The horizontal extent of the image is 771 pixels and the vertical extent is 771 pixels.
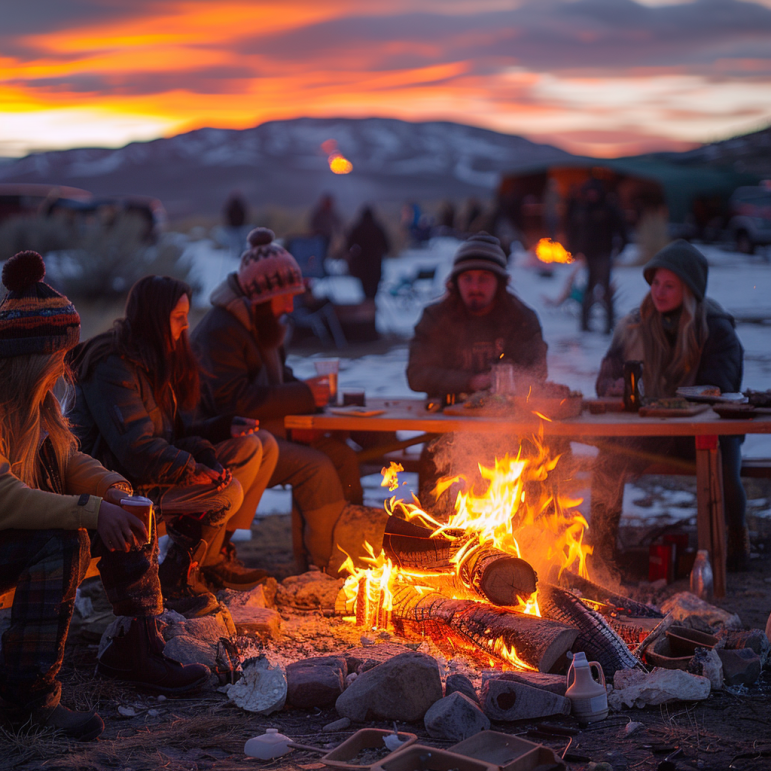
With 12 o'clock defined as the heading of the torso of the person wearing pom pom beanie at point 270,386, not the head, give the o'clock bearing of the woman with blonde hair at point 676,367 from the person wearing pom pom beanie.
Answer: The woman with blonde hair is roughly at 12 o'clock from the person wearing pom pom beanie.

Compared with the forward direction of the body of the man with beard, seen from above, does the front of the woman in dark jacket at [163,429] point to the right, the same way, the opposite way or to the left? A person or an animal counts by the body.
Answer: to the left

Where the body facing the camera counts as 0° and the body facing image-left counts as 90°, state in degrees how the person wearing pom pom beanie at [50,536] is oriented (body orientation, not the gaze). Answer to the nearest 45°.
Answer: approximately 270°

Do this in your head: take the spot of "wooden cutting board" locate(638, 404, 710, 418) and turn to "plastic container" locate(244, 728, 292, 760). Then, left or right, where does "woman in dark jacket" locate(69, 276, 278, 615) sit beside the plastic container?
right

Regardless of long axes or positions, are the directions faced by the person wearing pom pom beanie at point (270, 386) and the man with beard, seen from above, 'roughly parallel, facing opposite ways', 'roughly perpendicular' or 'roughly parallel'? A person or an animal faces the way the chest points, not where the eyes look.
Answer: roughly perpendicular

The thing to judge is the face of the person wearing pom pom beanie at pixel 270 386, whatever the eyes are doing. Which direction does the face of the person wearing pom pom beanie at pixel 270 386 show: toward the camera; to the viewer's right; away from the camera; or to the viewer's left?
to the viewer's right

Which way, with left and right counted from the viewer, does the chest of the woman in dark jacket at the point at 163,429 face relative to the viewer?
facing to the right of the viewer

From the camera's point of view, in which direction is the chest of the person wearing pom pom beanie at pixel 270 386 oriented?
to the viewer's right

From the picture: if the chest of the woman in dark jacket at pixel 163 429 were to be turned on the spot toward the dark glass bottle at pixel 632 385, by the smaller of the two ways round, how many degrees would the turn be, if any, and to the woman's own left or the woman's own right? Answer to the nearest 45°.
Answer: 0° — they already face it

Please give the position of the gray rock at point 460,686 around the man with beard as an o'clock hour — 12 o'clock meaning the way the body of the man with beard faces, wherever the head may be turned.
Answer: The gray rock is roughly at 12 o'clock from the man with beard.

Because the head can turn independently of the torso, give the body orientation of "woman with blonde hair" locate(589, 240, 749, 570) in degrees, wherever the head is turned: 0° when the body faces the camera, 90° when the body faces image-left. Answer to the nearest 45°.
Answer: approximately 45°

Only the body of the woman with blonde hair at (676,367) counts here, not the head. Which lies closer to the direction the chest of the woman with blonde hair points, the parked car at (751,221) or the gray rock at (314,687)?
the gray rock

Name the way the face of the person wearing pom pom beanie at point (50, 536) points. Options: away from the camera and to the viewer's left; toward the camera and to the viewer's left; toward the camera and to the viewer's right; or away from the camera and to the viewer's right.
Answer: away from the camera and to the viewer's right

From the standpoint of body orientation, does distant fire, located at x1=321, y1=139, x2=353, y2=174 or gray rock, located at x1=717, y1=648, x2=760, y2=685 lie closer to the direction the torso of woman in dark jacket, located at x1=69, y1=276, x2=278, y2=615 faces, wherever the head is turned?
the gray rock

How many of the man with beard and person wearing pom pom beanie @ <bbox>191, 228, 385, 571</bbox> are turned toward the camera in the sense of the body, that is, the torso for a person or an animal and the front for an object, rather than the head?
1

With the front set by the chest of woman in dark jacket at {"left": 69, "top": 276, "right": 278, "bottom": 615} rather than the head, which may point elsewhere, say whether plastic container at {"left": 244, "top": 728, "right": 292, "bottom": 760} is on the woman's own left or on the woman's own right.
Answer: on the woman's own right

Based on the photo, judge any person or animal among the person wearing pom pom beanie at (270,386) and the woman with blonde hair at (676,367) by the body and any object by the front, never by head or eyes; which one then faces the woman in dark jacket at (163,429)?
the woman with blonde hair
